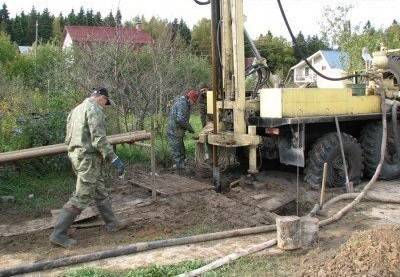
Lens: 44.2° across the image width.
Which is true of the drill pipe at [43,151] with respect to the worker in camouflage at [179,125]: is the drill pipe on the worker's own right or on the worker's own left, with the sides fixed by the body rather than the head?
on the worker's own right

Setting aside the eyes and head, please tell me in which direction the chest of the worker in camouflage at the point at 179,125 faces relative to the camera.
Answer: to the viewer's right

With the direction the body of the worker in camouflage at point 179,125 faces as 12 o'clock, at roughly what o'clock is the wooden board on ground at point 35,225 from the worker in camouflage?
The wooden board on ground is roughly at 4 o'clock from the worker in camouflage.

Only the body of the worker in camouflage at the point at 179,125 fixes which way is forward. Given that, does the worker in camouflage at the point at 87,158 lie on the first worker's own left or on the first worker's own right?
on the first worker's own right

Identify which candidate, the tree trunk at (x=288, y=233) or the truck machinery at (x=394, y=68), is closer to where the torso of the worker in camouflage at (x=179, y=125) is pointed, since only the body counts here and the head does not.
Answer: the truck machinery

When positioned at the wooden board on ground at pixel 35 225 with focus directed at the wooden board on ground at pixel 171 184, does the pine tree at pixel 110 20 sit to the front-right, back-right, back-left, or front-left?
front-left

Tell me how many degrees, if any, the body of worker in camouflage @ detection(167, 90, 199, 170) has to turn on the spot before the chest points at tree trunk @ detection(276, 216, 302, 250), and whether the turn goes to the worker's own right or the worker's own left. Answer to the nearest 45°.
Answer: approximately 90° to the worker's own right

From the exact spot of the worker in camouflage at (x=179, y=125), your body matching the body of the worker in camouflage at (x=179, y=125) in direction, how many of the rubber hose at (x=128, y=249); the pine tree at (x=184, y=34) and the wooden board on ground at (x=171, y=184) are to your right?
2

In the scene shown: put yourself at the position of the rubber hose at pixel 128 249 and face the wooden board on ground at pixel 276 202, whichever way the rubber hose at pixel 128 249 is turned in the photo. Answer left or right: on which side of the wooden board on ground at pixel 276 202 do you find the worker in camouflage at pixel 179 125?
left

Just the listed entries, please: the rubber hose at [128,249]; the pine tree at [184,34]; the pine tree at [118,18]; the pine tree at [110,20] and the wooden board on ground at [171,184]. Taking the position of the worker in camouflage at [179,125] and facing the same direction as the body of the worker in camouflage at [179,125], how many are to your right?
2

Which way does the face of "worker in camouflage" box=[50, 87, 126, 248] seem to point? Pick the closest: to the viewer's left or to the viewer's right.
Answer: to the viewer's right

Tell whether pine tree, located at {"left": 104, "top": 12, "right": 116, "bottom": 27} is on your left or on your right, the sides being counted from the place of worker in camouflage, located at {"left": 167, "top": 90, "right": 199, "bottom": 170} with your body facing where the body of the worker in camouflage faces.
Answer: on your left

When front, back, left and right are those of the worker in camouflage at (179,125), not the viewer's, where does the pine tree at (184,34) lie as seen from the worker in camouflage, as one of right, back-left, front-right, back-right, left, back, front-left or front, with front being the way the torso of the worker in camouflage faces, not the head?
left

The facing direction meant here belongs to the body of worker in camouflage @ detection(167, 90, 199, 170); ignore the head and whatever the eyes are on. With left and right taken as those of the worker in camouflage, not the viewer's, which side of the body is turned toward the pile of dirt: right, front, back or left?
right

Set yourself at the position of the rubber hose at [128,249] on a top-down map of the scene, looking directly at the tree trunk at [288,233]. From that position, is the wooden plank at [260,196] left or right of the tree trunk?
left
